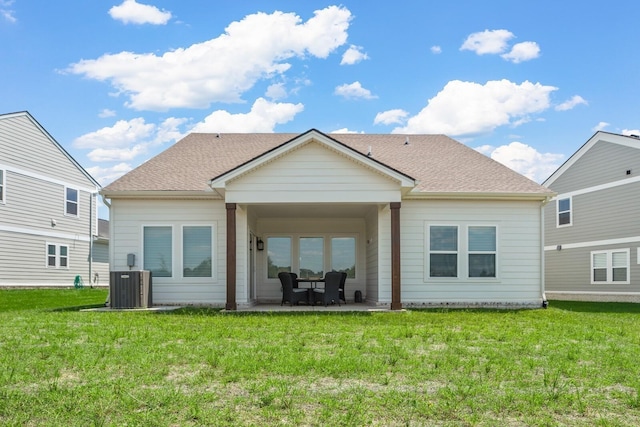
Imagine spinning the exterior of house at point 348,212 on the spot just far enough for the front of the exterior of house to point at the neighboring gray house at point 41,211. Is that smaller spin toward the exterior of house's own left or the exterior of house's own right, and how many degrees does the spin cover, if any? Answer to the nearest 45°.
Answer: approximately 45° to the exterior of house's own left

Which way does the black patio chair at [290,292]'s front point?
to the viewer's right

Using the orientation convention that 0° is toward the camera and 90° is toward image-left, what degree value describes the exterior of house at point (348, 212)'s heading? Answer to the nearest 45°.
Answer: approximately 180°

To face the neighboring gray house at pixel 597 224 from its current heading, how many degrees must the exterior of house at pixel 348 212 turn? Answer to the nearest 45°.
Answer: approximately 45° to its right
